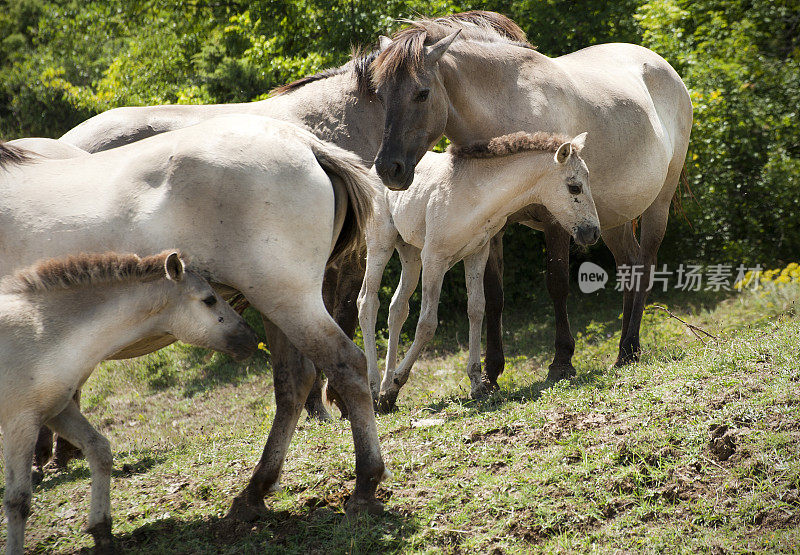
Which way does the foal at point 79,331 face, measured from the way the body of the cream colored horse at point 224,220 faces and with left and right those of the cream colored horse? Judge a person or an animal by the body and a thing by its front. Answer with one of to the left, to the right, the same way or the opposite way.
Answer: the opposite way

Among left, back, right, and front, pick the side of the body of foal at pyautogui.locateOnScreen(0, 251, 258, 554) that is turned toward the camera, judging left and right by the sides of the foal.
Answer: right

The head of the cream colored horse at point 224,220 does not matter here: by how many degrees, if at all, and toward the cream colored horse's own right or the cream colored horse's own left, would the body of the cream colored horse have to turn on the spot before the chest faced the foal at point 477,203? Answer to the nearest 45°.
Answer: approximately 135° to the cream colored horse's own right

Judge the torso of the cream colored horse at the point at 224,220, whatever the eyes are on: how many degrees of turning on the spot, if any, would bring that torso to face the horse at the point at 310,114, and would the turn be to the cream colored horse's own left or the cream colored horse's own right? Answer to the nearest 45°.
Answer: approximately 90° to the cream colored horse's own right

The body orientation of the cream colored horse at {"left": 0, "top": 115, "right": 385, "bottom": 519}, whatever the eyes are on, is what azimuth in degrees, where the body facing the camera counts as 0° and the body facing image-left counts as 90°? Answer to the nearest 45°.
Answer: approximately 90°

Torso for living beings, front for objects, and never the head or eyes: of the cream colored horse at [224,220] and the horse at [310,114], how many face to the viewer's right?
1

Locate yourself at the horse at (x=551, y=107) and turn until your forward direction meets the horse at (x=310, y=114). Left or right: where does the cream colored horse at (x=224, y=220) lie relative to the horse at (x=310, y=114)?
left

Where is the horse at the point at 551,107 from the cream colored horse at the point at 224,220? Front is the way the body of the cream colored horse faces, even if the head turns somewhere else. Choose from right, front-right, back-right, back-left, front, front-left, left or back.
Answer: back-right

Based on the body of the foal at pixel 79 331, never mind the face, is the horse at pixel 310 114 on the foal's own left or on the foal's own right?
on the foal's own left

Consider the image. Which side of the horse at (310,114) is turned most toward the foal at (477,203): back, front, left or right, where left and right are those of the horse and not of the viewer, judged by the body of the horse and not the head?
front

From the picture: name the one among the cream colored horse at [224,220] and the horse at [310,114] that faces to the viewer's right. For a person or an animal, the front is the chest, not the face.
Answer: the horse
